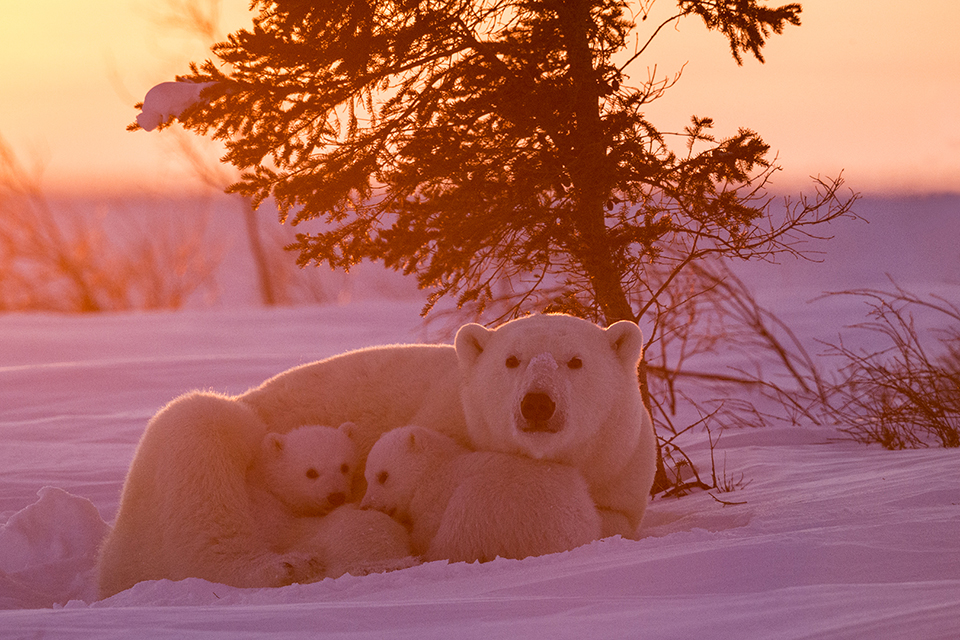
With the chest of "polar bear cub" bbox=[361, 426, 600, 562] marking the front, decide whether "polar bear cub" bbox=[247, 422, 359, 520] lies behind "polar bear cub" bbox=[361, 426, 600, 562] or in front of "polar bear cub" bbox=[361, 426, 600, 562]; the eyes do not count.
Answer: in front

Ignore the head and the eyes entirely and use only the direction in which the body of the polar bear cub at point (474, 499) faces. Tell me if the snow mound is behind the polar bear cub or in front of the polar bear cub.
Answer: in front

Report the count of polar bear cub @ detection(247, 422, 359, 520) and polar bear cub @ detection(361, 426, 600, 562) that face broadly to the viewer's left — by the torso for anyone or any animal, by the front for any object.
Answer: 1

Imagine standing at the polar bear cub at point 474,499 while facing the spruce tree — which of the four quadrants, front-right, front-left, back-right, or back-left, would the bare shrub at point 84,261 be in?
front-left

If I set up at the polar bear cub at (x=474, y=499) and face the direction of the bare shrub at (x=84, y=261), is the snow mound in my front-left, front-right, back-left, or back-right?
front-left

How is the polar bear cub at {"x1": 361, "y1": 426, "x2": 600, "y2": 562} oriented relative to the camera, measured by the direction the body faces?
to the viewer's left
